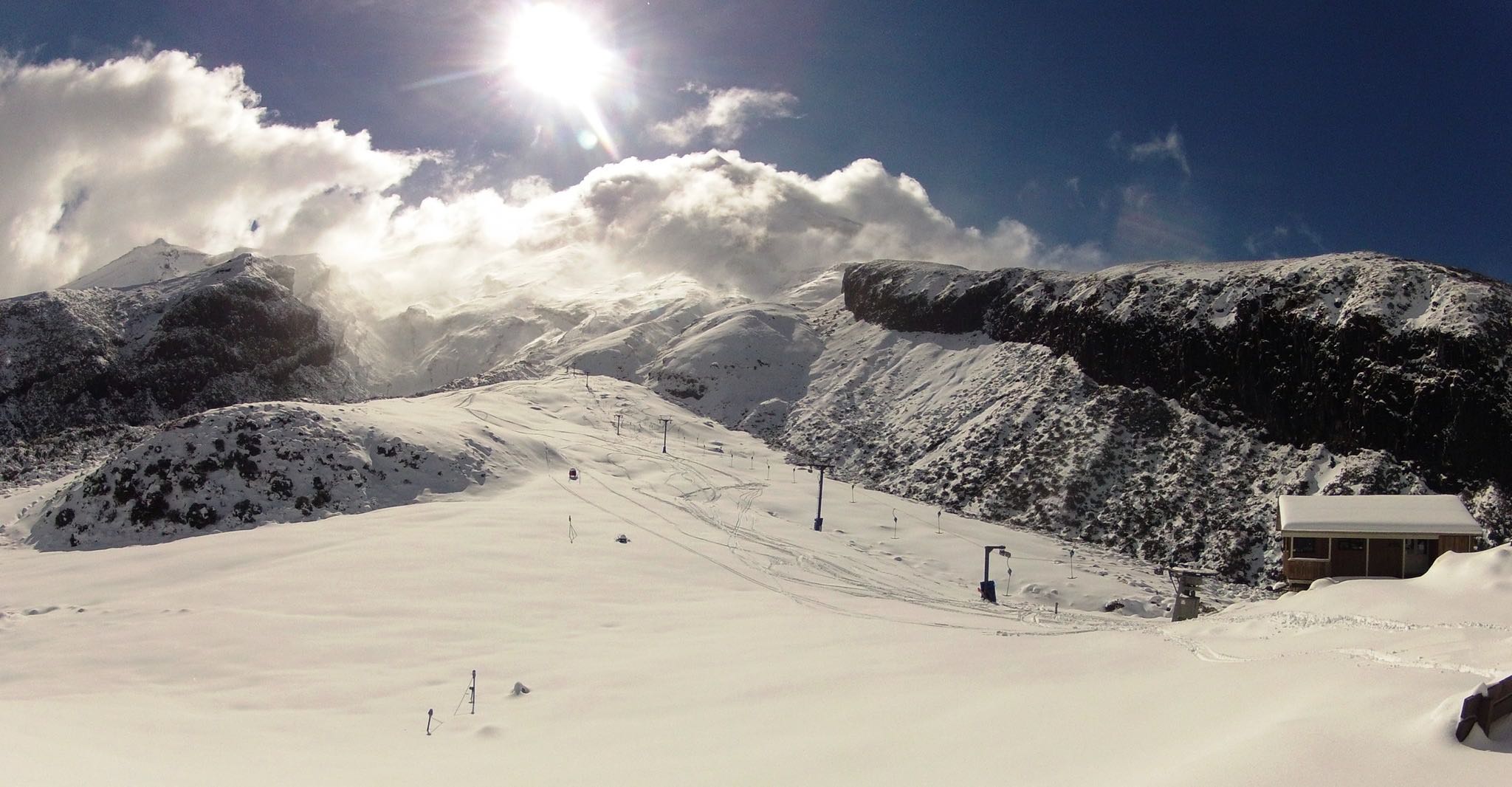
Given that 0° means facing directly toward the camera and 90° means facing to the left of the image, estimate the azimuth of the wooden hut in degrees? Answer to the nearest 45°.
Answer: approximately 0°
